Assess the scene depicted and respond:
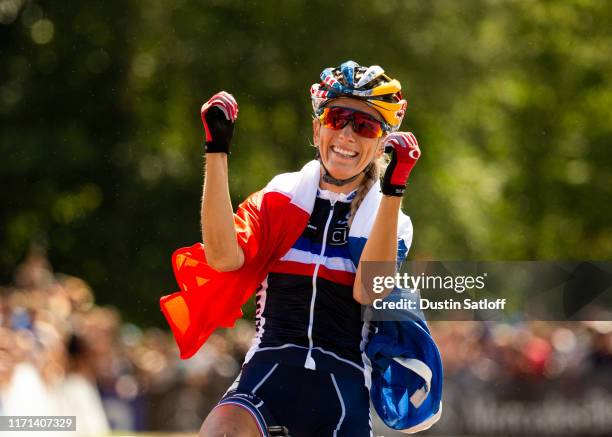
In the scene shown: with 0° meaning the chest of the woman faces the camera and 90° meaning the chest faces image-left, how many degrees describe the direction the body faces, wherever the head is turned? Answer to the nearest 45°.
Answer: approximately 0°
